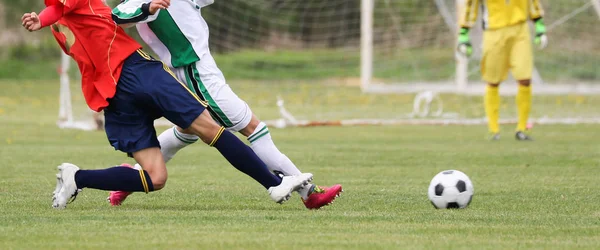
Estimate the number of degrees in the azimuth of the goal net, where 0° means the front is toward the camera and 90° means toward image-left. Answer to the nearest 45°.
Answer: approximately 0°

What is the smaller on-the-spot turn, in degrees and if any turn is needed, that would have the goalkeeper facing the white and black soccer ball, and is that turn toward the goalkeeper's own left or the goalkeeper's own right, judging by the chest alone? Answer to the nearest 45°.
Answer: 0° — they already face it

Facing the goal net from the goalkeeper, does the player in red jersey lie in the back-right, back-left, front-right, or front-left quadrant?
back-left

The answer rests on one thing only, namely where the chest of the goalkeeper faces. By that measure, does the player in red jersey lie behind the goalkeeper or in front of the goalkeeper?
in front

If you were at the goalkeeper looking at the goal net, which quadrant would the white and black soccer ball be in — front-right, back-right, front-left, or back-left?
back-left

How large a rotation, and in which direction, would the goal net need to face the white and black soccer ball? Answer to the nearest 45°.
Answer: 0° — it already faces it

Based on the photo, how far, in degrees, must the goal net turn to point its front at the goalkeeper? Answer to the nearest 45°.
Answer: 0° — it already faces them

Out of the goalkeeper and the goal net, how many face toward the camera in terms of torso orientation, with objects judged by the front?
2
